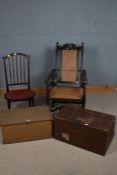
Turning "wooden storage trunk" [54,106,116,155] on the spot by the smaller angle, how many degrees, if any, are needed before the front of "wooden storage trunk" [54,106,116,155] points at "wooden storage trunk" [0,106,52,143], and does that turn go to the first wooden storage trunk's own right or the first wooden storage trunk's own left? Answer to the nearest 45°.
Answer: approximately 45° to the first wooden storage trunk's own right

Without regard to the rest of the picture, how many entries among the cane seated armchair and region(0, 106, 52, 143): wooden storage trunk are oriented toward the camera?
2

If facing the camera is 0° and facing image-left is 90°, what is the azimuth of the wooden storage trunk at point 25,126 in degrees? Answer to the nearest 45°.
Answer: approximately 0°

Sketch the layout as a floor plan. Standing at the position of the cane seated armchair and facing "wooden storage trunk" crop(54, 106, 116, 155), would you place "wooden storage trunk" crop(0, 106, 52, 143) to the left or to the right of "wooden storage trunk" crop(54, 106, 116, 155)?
right

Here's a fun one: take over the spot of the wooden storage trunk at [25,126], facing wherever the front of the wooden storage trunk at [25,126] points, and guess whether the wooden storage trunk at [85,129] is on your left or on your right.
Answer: on your left

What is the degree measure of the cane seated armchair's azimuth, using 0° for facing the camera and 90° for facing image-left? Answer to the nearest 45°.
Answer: approximately 0°

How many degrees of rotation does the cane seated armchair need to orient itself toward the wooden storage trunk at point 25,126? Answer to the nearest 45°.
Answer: approximately 45° to its right

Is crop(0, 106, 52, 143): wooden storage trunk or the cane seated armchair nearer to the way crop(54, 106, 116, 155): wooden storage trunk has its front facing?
the wooden storage trunk

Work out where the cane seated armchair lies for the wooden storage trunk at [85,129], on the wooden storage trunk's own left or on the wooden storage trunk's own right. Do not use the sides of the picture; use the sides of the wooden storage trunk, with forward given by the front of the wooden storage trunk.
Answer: on the wooden storage trunk's own right

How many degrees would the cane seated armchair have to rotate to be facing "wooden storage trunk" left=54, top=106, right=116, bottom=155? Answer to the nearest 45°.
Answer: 0° — it already faces it

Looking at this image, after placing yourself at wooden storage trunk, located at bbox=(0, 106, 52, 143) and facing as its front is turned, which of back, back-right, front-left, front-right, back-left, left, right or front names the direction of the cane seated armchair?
back-left
